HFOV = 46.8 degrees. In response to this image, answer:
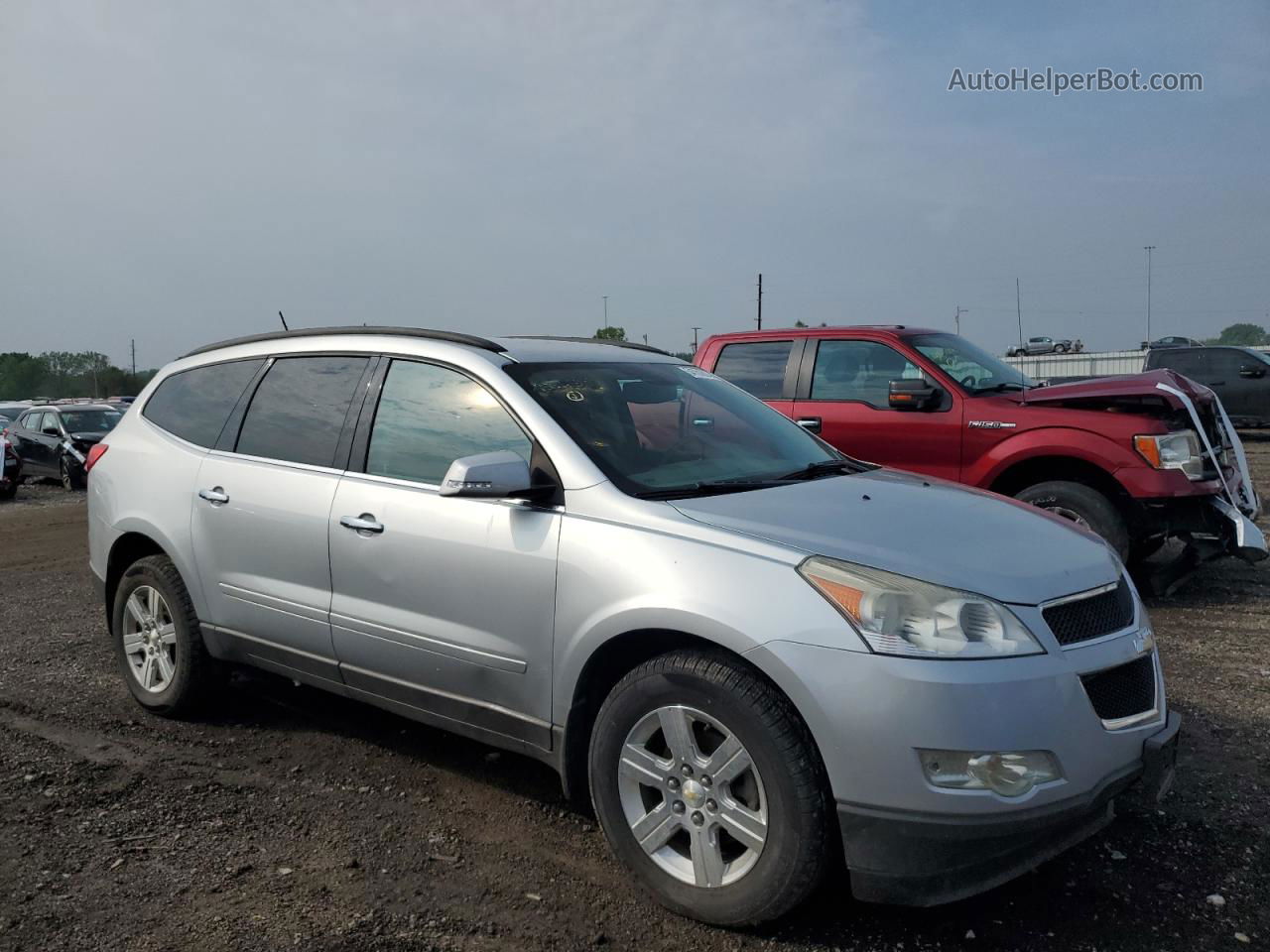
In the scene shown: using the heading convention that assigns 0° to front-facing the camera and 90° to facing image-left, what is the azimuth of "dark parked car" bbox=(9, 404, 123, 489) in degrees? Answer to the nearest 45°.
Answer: approximately 315°

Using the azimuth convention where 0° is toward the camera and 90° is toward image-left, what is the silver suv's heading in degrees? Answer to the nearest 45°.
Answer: approximately 315°

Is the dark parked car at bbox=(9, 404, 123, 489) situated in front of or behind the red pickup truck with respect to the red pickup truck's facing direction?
behind
